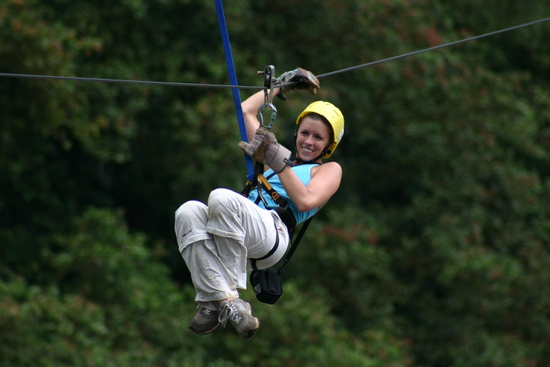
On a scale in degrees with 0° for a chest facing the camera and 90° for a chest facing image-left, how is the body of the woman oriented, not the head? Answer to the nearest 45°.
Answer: approximately 45°
